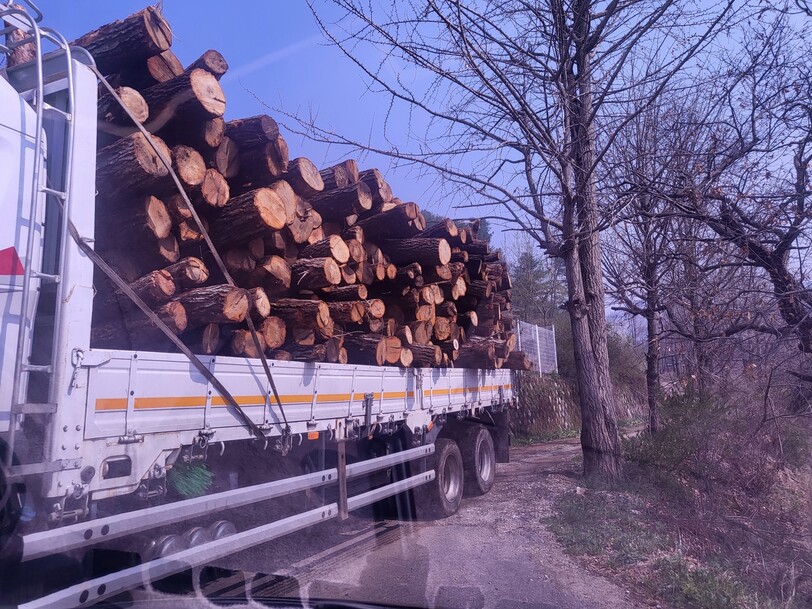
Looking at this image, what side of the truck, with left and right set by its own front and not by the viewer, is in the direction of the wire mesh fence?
back

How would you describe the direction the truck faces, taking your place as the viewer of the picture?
facing the viewer and to the left of the viewer

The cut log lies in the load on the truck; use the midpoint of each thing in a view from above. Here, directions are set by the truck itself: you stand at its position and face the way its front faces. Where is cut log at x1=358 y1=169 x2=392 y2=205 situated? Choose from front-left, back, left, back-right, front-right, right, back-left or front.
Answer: back

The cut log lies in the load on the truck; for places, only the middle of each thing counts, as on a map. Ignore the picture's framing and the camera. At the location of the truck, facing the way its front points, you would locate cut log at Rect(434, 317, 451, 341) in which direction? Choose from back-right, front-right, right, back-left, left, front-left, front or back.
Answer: back
